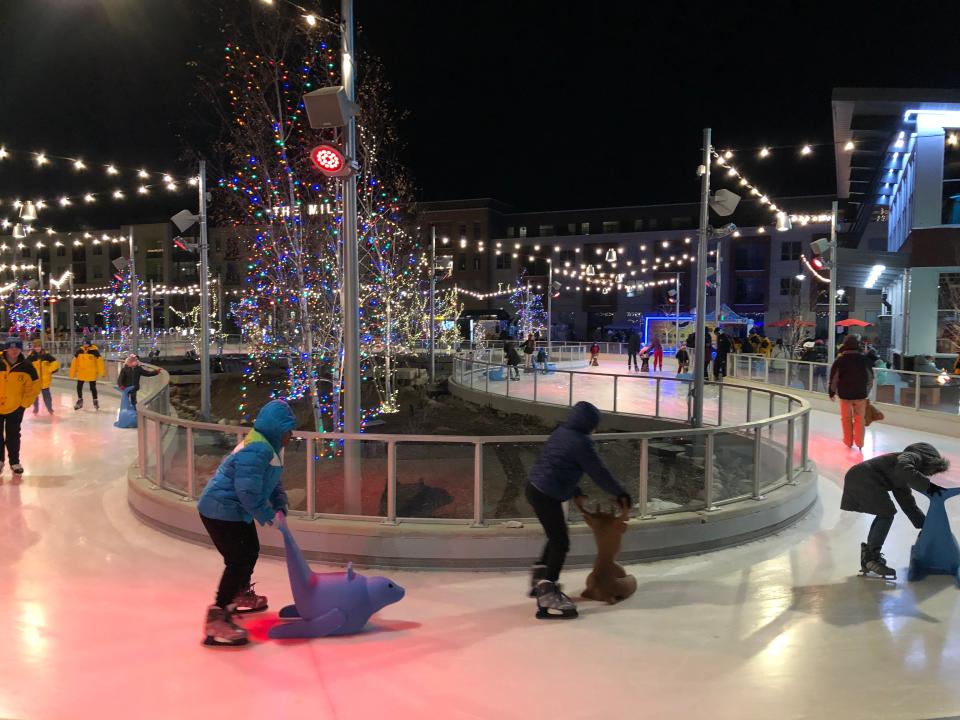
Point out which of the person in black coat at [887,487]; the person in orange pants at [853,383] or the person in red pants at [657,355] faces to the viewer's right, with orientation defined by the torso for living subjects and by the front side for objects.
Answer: the person in black coat

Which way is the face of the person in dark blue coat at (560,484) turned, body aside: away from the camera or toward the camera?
away from the camera

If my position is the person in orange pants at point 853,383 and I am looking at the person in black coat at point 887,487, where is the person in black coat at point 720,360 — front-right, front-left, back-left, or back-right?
back-right

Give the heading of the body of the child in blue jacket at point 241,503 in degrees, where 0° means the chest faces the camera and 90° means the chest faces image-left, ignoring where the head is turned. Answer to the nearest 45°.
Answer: approximately 270°

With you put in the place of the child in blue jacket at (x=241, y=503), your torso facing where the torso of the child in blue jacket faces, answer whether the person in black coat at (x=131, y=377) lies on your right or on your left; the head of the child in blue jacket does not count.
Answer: on your left

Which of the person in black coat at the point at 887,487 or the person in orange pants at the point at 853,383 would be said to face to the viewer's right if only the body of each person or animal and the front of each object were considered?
the person in black coat

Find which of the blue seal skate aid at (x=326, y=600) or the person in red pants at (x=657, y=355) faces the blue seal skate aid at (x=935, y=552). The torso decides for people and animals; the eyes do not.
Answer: the blue seal skate aid at (x=326, y=600)

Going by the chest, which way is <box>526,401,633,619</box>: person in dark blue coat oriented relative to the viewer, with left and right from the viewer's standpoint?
facing to the right of the viewer

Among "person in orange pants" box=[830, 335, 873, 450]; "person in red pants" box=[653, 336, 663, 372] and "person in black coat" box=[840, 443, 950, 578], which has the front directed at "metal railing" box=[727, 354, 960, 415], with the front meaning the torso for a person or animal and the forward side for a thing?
"person in orange pants" box=[830, 335, 873, 450]

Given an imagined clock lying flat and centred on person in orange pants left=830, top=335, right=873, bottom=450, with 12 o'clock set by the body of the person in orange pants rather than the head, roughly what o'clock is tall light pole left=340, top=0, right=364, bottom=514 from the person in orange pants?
The tall light pole is roughly at 7 o'clock from the person in orange pants.

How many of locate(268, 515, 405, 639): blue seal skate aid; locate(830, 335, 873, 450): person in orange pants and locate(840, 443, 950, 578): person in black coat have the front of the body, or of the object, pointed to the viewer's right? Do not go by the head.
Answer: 2
